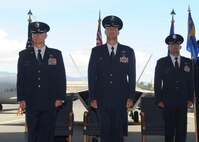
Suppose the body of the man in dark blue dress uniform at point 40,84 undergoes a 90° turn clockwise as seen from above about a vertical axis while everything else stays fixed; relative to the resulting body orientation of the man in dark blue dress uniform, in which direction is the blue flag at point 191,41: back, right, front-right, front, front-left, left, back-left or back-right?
back-right

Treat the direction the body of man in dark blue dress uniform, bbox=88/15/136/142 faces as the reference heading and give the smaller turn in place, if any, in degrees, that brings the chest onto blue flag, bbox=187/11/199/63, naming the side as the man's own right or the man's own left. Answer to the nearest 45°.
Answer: approximately 135° to the man's own left

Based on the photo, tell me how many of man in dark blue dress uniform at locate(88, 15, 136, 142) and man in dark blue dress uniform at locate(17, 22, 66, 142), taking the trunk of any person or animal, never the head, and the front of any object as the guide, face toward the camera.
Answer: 2

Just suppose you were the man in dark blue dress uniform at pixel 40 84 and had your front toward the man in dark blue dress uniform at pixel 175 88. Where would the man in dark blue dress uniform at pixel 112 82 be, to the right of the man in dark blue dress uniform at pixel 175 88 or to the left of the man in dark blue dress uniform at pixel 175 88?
right

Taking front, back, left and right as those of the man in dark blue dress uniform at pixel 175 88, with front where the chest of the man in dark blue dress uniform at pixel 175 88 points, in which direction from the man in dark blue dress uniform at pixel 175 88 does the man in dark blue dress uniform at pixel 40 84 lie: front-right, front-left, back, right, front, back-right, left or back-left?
front-right

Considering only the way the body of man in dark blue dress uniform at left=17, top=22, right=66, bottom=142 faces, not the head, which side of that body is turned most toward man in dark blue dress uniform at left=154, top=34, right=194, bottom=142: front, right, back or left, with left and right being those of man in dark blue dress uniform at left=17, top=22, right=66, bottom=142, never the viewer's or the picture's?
left

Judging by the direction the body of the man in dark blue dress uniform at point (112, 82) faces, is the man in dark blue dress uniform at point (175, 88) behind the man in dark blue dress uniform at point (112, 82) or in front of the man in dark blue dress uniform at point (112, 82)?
behind

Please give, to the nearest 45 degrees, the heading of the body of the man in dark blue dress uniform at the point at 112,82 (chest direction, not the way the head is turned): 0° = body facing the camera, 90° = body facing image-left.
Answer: approximately 0°
